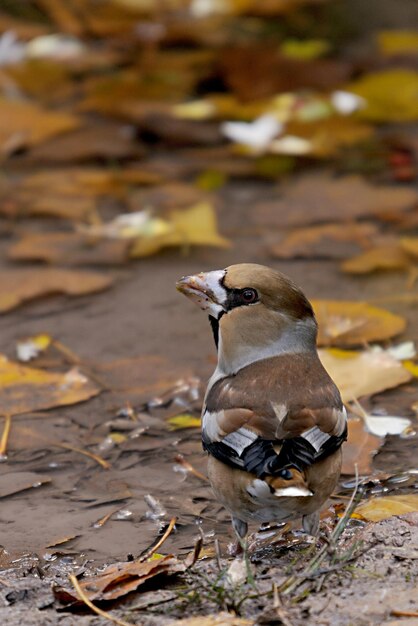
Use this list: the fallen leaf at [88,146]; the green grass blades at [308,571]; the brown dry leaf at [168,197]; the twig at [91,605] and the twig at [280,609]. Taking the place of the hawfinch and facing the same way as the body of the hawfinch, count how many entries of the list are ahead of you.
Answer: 2

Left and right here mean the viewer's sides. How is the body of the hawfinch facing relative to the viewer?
facing away from the viewer

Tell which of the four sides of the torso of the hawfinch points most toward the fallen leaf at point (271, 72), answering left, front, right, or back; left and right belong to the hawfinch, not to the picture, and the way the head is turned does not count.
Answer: front

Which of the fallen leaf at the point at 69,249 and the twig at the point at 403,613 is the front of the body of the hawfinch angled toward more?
the fallen leaf

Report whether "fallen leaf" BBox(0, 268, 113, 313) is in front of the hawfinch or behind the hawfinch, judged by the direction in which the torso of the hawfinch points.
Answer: in front

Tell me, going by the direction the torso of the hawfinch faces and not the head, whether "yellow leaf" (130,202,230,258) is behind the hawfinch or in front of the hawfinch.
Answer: in front

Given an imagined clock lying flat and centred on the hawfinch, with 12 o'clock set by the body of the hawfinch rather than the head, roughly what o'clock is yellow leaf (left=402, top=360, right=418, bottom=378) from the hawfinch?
The yellow leaf is roughly at 1 o'clock from the hawfinch.

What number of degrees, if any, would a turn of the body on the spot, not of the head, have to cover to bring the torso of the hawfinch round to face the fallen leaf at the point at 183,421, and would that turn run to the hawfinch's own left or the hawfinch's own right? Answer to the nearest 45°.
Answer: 0° — it already faces it

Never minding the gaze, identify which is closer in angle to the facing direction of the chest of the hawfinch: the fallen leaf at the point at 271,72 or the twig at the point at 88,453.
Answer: the fallen leaf

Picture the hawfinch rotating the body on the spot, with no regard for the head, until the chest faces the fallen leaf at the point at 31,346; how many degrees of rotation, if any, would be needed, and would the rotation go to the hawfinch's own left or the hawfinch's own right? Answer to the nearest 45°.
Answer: approximately 45° to the hawfinch's own left

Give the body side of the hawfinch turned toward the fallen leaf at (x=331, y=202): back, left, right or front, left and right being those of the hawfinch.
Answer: front

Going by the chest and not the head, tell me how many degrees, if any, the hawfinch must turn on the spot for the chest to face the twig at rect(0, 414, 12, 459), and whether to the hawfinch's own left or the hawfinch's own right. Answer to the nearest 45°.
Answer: approximately 45° to the hawfinch's own left

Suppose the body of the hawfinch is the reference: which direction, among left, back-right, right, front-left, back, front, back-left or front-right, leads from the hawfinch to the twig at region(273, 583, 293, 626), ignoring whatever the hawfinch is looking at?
back
